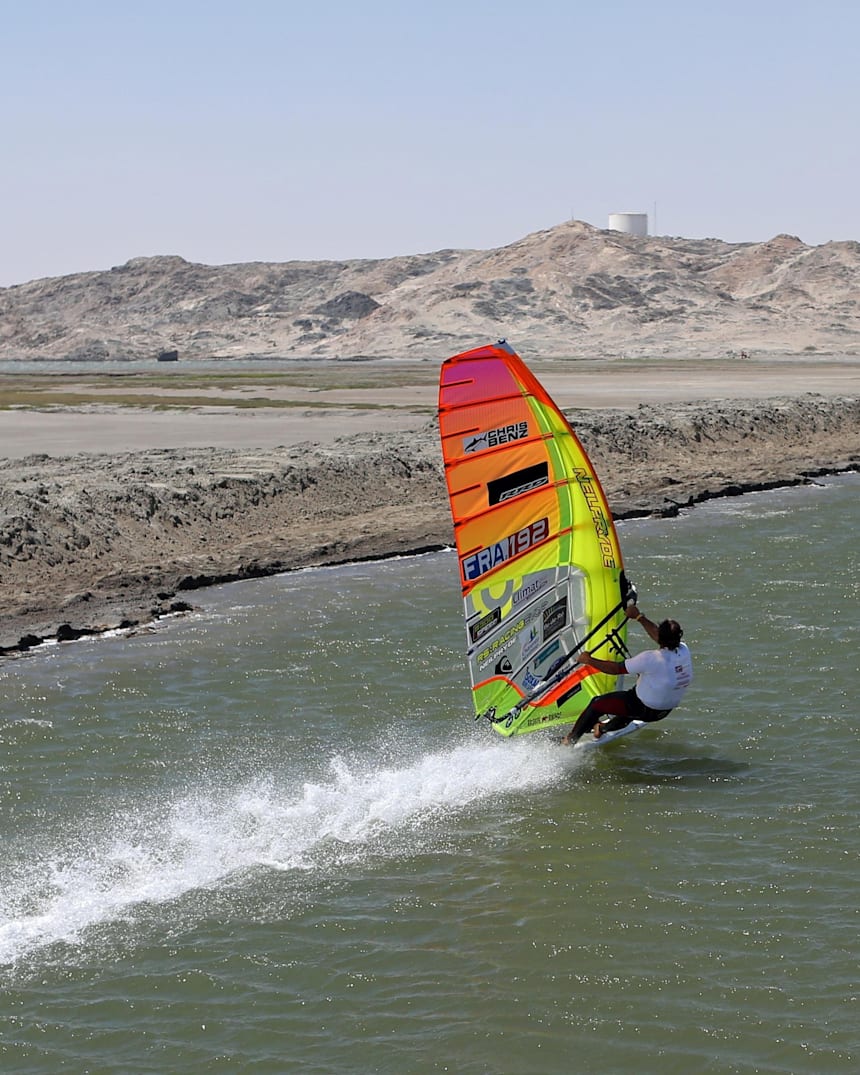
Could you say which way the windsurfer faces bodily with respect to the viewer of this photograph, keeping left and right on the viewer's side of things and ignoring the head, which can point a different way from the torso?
facing away from the viewer and to the left of the viewer
